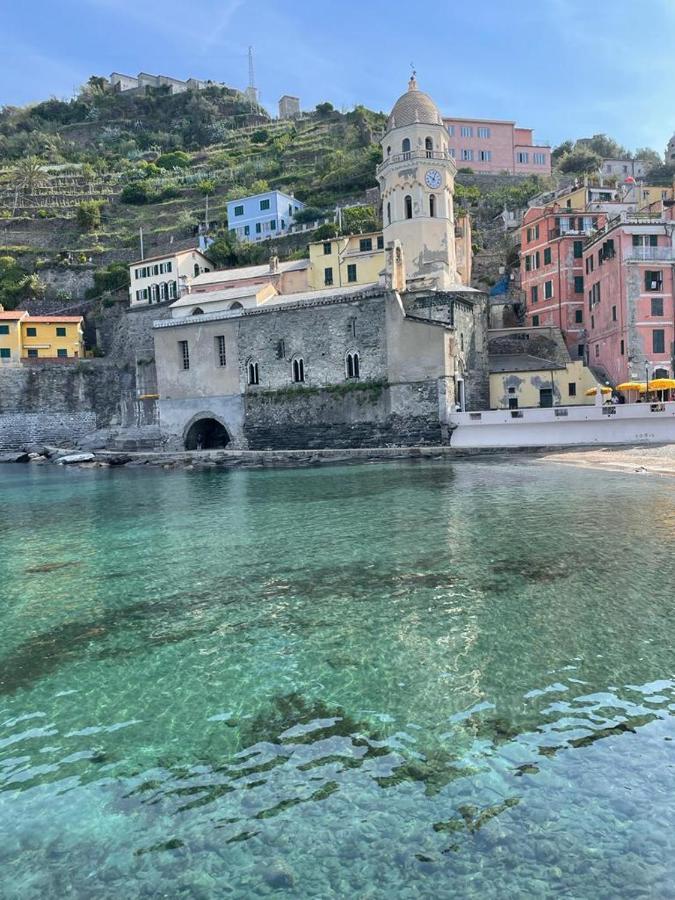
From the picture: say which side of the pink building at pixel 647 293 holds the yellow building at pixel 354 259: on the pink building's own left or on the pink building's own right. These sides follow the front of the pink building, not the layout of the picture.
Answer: on the pink building's own right

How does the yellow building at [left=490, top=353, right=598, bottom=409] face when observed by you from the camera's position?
facing the viewer

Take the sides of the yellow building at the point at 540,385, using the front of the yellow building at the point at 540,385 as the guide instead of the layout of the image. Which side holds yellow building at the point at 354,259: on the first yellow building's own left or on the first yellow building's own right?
on the first yellow building's own right

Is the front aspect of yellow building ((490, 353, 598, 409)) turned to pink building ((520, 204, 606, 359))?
no

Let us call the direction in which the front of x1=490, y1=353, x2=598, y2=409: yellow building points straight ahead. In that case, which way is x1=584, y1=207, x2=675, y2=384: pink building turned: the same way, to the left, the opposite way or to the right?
the same way

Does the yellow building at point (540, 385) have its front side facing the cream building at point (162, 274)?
no

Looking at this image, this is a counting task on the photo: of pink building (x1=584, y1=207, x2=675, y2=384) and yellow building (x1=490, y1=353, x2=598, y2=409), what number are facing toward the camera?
2

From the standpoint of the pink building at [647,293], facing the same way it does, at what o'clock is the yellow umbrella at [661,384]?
The yellow umbrella is roughly at 12 o'clock from the pink building.

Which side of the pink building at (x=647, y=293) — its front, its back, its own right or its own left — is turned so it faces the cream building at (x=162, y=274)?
right

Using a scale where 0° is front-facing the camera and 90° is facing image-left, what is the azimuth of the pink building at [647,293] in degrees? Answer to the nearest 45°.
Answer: approximately 0°

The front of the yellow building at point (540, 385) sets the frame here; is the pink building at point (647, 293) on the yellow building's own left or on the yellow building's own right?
on the yellow building's own left

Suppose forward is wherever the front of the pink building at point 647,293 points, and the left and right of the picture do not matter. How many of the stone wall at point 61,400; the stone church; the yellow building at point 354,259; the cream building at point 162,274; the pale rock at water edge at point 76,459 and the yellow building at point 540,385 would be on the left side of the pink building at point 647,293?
0

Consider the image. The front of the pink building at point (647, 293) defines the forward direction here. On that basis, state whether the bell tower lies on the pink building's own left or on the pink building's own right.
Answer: on the pink building's own right
